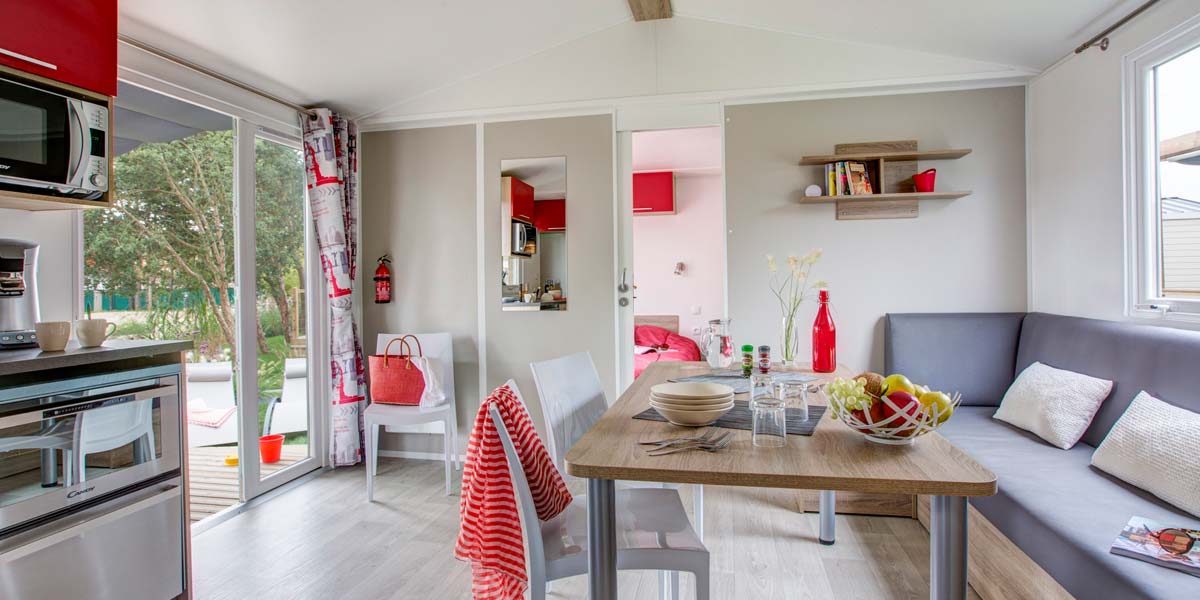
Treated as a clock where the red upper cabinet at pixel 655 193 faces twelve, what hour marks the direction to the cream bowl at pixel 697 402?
The cream bowl is roughly at 12 o'clock from the red upper cabinet.

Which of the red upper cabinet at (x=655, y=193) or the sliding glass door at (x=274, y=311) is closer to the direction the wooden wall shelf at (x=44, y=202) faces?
the red upper cabinet

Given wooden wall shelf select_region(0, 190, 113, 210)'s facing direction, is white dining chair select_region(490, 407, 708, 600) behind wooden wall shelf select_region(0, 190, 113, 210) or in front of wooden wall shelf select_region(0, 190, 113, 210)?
in front

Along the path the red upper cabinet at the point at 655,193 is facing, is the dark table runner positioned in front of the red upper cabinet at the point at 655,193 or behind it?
in front

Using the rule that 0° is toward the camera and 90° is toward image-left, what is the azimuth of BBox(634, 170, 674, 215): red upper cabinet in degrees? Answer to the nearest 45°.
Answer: approximately 0°

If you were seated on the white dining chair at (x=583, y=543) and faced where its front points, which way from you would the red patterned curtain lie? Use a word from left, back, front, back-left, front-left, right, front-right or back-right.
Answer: back-left

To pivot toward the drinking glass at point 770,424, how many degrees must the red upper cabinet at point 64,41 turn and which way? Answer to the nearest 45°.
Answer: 0° — it already faces it

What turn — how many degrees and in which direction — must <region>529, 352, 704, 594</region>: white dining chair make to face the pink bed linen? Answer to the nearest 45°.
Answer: approximately 135° to its left

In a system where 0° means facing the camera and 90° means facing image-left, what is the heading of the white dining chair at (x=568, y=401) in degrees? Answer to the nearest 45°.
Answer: approximately 315°

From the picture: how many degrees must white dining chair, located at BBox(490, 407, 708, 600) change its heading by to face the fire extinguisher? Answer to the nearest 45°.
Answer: approximately 135° to its left

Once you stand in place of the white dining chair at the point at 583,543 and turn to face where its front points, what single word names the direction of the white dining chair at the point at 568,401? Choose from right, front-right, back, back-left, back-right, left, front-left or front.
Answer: left
